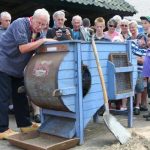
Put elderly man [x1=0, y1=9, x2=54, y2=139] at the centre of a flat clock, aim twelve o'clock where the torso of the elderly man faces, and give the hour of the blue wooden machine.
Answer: The blue wooden machine is roughly at 1 o'clock from the elderly man.

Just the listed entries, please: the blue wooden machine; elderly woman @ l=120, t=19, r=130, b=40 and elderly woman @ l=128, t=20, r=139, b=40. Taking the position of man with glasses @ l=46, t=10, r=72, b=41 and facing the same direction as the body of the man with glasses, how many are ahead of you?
1

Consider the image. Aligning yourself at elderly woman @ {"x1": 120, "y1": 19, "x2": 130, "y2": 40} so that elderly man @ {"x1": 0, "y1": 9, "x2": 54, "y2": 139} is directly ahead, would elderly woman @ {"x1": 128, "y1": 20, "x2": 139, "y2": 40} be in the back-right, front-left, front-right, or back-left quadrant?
back-left

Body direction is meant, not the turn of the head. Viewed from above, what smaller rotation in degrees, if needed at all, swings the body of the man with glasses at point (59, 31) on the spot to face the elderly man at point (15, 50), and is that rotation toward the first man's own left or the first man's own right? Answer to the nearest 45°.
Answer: approximately 45° to the first man's own right

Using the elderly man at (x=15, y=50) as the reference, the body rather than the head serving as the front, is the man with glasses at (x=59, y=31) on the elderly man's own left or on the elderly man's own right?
on the elderly man's own left

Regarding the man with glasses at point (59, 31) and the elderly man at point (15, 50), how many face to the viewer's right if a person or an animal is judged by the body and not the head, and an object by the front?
1

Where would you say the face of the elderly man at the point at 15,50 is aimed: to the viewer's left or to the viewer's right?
to the viewer's right

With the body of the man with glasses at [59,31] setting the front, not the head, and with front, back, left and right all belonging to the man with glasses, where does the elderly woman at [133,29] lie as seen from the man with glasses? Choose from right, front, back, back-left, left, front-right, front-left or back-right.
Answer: back-left

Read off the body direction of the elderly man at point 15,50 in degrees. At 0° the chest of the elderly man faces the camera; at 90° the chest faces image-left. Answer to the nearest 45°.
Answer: approximately 270°

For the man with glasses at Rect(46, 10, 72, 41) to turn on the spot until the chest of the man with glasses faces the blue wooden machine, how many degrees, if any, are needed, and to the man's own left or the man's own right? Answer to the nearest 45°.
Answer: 0° — they already face it

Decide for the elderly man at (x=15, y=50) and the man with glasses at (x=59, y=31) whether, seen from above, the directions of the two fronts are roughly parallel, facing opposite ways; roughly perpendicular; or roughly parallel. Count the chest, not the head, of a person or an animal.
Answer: roughly perpendicular
